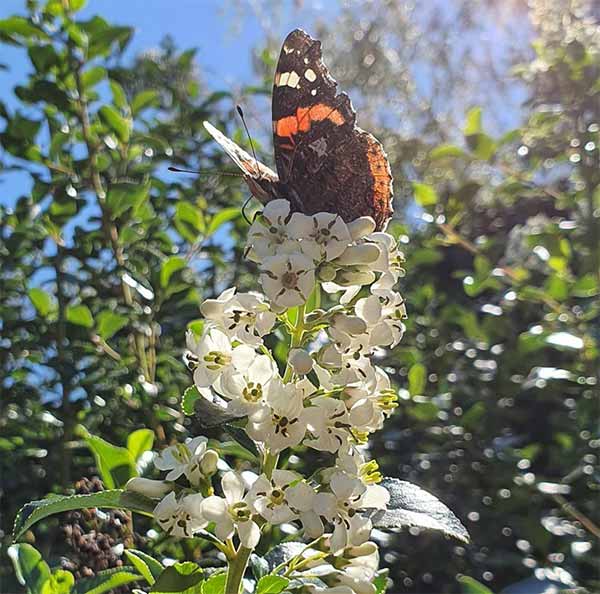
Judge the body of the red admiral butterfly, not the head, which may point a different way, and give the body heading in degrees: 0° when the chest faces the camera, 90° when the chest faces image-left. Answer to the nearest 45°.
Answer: approximately 135°
